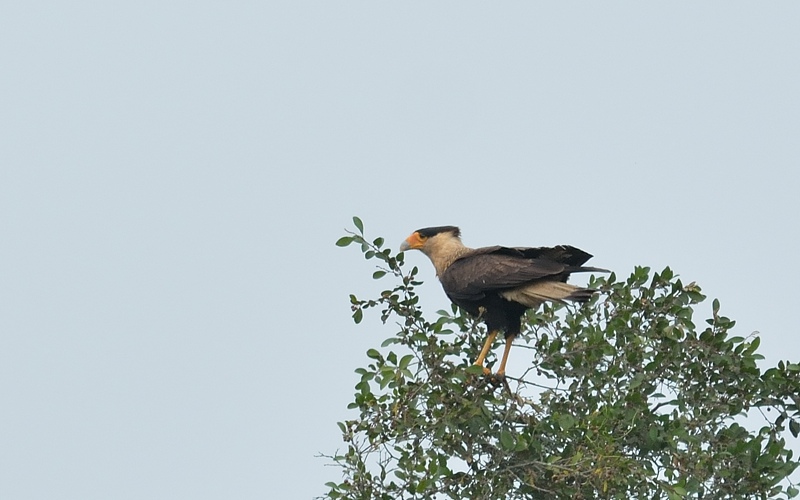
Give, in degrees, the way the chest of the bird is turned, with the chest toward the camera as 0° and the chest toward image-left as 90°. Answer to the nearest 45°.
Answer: approximately 90°
